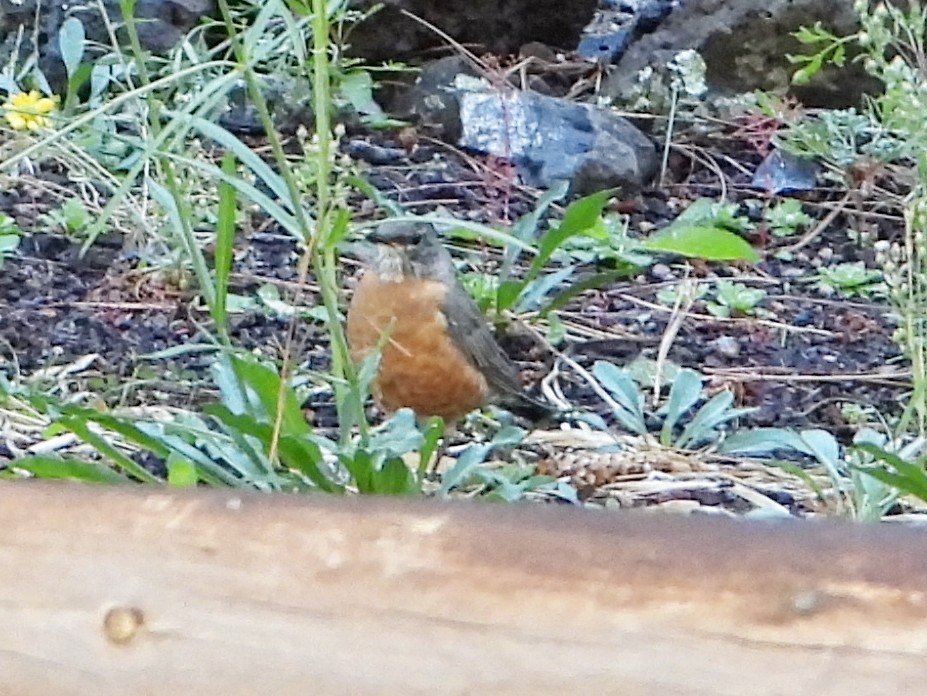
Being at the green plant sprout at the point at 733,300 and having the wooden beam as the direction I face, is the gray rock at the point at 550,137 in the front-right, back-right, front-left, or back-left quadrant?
back-right

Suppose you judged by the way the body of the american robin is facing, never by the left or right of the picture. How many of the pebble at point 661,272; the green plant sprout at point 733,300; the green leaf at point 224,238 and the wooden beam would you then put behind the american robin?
2

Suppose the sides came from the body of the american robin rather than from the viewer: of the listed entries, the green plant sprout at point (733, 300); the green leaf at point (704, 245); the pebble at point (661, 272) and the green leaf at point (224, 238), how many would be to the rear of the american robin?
3

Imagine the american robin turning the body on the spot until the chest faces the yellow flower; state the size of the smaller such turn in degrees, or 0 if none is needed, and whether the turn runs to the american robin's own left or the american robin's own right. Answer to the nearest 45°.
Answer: approximately 90° to the american robin's own right

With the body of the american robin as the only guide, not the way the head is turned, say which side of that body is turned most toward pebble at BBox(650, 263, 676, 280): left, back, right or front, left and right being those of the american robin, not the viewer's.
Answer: back

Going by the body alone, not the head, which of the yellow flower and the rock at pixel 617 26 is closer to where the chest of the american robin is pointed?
the yellow flower

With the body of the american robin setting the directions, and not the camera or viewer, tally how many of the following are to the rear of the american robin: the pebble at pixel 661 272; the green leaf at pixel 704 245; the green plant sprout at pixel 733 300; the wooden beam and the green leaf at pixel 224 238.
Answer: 3

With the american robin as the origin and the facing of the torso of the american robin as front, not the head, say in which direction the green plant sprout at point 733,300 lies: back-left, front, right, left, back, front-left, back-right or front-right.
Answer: back

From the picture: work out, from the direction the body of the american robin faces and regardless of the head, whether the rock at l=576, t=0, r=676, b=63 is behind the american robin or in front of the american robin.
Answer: behind

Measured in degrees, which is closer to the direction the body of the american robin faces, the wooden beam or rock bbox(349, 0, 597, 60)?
the wooden beam

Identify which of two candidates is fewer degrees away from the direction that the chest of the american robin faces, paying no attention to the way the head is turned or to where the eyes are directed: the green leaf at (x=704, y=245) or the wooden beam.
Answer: the wooden beam

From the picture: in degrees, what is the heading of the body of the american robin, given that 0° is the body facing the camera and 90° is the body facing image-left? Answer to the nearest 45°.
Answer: approximately 45°
